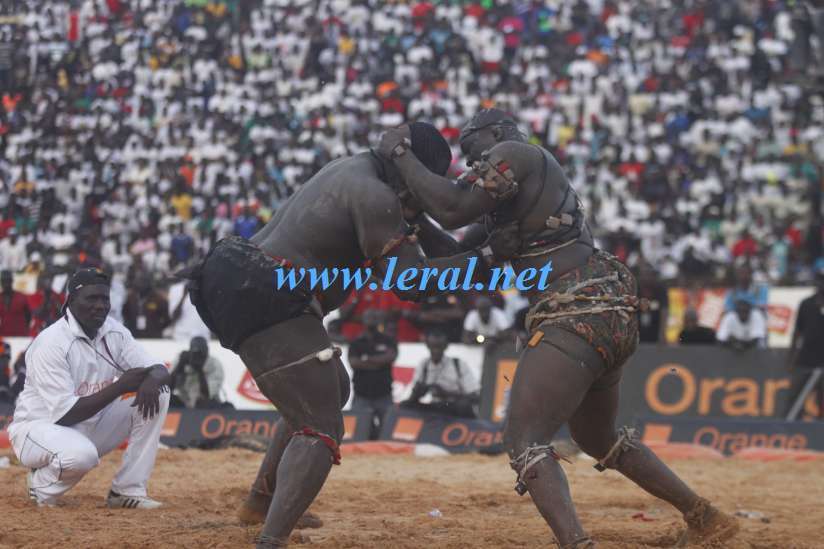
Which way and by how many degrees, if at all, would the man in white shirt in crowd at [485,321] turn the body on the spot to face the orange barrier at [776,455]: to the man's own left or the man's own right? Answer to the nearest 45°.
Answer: approximately 45° to the man's own left

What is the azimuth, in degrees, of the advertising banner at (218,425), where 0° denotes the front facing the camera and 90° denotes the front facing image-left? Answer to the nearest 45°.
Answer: approximately 0°

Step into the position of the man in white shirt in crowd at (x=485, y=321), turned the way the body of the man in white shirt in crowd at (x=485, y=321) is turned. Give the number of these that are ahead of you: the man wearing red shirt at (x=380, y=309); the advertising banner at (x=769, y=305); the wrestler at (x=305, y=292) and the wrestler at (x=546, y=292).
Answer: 2

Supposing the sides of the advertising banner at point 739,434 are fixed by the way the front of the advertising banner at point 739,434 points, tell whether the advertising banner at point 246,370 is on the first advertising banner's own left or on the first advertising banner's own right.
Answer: on the first advertising banner's own right

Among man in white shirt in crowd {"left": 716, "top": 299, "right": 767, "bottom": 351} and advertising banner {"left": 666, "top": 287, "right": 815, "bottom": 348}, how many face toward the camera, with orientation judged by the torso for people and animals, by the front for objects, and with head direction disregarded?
2

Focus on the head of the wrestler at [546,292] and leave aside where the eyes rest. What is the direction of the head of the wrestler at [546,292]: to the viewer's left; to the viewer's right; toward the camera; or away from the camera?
to the viewer's left

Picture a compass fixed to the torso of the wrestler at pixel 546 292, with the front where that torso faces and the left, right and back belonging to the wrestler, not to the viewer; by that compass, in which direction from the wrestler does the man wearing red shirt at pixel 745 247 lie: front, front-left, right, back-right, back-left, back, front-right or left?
right

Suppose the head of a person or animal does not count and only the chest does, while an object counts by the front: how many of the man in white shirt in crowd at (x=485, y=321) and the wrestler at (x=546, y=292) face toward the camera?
1

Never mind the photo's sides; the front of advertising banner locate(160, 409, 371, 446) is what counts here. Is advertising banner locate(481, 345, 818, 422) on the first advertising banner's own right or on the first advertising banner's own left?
on the first advertising banner's own left

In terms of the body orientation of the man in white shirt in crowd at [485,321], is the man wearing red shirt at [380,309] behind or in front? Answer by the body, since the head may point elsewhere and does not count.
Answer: behind

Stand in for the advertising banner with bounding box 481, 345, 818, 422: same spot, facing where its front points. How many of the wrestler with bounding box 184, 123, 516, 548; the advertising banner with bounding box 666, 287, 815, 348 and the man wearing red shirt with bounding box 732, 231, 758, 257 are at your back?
2

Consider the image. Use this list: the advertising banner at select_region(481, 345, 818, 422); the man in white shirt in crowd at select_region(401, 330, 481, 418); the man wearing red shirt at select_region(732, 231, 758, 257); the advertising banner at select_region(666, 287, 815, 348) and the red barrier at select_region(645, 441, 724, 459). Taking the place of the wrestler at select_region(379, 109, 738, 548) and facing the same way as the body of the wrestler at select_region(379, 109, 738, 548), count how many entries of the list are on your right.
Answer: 5

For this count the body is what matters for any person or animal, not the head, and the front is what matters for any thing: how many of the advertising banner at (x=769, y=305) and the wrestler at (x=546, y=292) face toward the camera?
1

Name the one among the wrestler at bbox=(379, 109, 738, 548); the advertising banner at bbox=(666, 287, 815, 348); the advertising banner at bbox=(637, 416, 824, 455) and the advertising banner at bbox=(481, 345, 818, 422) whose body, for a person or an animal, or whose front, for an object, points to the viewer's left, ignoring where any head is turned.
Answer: the wrestler
